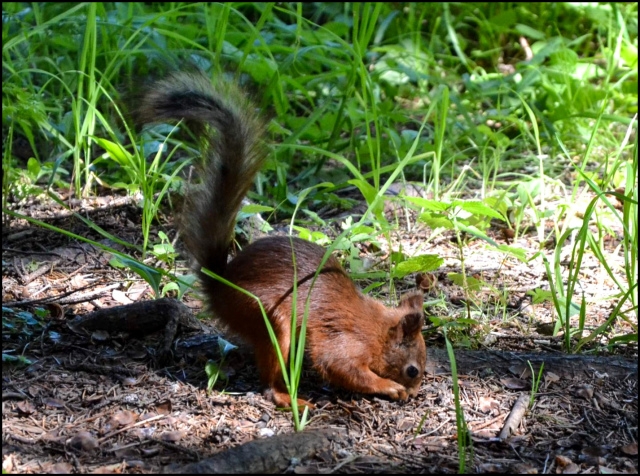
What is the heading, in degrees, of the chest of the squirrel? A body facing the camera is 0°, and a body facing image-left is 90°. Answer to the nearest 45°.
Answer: approximately 270°

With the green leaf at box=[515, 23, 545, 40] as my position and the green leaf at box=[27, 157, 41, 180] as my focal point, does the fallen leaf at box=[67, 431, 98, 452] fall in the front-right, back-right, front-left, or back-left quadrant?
front-left

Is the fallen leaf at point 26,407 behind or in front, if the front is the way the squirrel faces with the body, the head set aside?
behind

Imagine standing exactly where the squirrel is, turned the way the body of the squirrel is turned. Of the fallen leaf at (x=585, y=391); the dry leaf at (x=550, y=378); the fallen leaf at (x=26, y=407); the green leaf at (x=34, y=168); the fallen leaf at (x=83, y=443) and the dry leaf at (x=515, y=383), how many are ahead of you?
3

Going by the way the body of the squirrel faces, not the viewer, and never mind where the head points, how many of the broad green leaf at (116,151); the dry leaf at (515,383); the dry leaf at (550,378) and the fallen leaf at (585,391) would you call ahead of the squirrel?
3

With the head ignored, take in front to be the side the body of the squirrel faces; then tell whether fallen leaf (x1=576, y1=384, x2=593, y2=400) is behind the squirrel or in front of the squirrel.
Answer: in front

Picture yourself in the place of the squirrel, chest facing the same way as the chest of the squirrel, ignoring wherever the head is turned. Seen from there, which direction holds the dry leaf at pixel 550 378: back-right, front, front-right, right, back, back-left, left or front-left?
front

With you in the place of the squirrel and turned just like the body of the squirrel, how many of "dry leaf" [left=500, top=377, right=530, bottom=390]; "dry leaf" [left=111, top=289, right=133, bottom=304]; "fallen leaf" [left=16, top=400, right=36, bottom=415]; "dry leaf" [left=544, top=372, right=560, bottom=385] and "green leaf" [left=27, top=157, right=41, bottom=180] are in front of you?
2

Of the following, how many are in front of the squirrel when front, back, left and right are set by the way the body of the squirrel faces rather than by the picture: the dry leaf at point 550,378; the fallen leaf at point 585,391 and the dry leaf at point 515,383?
3

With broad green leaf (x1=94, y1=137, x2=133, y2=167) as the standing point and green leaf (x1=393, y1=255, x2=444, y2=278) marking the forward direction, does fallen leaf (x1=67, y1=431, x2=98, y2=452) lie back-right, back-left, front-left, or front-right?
front-right

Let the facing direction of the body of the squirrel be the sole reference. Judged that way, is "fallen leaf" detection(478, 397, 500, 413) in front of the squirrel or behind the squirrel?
in front

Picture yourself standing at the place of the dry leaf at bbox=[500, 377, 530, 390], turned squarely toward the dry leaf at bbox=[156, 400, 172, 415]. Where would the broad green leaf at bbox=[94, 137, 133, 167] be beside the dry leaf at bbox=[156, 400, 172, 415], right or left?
right

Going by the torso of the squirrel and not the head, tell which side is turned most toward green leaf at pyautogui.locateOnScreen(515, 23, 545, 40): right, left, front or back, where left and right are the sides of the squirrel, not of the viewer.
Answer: left

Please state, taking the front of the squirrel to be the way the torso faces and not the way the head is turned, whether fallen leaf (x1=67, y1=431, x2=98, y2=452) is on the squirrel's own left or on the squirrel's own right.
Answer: on the squirrel's own right
